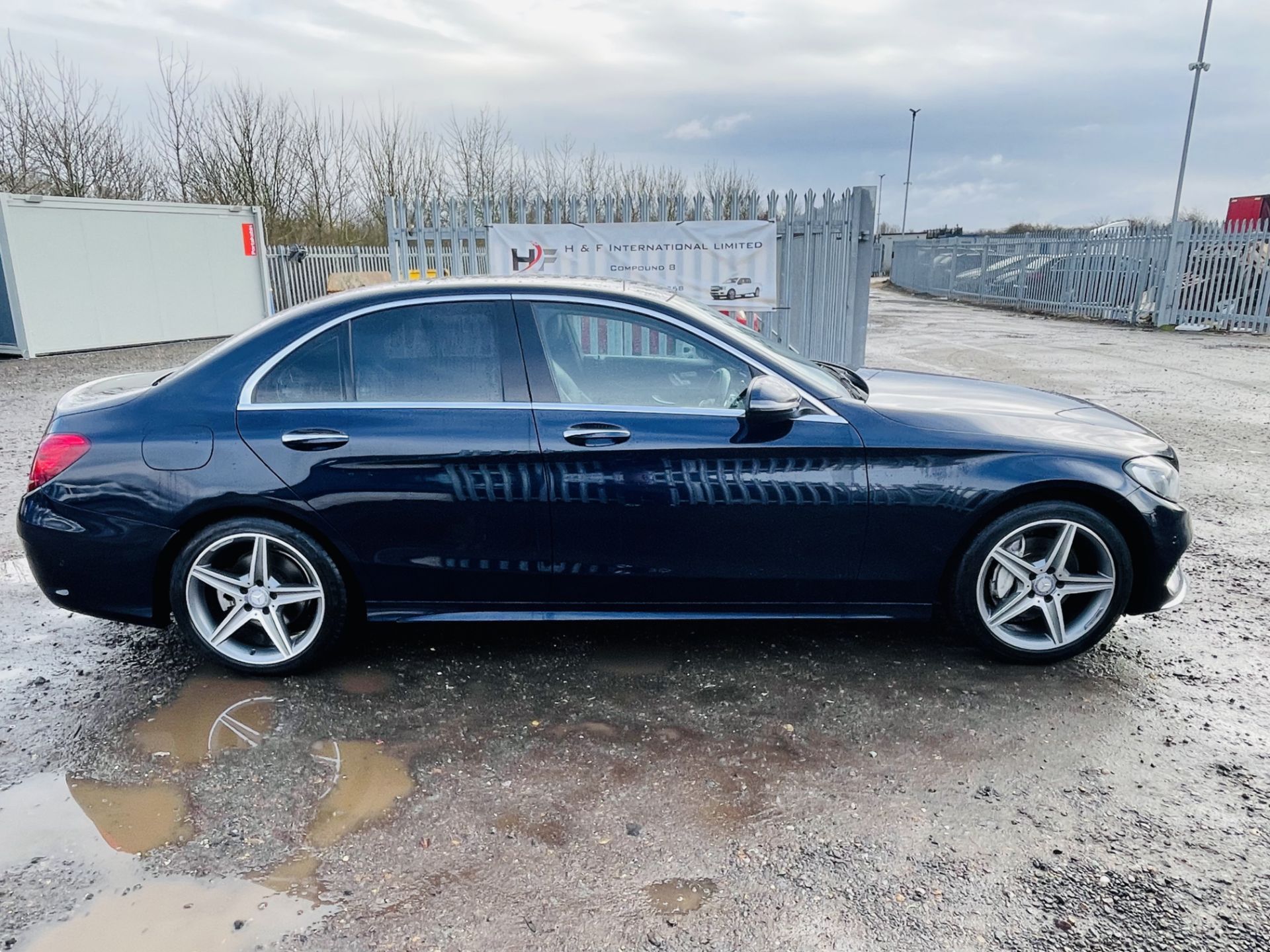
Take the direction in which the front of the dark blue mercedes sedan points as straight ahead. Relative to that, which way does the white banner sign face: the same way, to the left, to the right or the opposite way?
to the right

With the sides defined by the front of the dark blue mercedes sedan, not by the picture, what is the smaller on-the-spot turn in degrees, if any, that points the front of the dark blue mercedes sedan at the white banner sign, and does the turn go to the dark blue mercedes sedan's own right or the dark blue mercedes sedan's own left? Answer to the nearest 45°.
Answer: approximately 90° to the dark blue mercedes sedan's own left

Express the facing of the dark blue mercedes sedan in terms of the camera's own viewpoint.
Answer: facing to the right of the viewer

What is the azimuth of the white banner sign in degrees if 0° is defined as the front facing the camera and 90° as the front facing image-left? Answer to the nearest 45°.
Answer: approximately 0°

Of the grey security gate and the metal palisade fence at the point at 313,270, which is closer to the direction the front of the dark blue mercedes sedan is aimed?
the grey security gate

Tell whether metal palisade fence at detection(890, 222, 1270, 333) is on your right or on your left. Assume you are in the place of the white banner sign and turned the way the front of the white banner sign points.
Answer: on your left

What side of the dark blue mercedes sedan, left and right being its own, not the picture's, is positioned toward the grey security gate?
left

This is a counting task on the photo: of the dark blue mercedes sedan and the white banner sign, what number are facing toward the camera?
1
